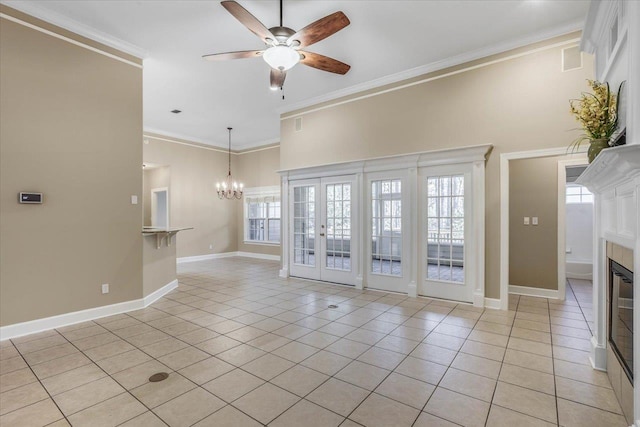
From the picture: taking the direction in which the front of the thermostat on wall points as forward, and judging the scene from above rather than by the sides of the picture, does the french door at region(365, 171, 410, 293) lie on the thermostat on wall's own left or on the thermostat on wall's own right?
on the thermostat on wall's own left

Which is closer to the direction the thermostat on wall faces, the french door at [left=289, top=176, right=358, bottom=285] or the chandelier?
the french door

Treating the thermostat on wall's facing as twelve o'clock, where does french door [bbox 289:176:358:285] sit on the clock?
The french door is roughly at 9 o'clock from the thermostat on wall.

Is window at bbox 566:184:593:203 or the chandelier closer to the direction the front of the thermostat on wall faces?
the window

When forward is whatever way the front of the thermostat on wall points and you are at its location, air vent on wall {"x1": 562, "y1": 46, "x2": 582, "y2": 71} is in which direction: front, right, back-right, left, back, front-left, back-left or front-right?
front-left

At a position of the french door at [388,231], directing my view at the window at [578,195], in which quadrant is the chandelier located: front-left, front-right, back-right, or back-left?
back-left

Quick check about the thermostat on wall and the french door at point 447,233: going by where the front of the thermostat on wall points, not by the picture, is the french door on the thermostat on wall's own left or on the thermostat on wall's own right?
on the thermostat on wall's own left

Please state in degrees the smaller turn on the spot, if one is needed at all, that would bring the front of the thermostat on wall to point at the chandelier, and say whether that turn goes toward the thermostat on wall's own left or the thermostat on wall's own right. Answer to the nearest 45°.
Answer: approximately 135° to the thermostat on wall's own left

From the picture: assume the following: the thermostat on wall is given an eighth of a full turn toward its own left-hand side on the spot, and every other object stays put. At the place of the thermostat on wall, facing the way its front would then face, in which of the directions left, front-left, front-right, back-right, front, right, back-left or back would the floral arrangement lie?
front

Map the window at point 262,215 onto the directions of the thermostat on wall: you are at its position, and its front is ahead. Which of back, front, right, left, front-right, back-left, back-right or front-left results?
back-left

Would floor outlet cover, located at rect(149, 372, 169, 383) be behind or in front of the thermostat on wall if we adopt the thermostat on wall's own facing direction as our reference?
in front
